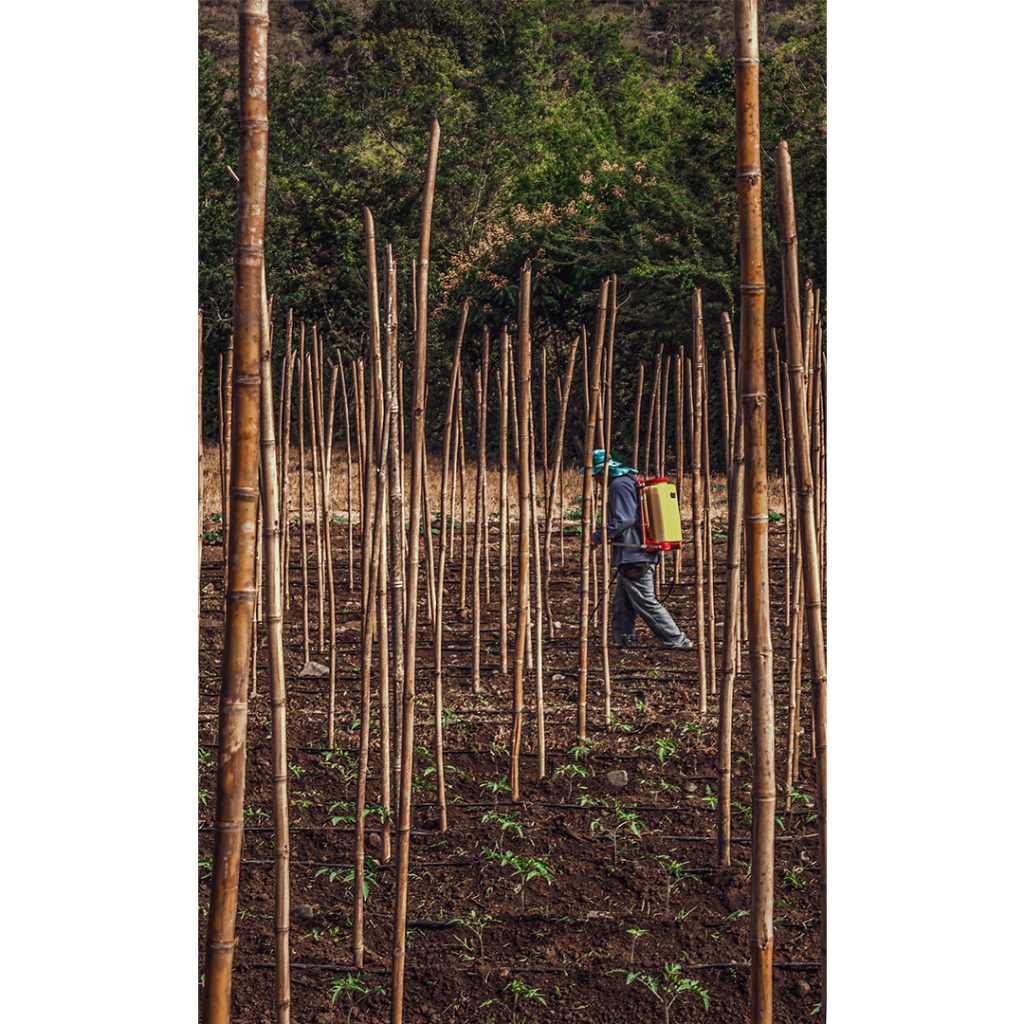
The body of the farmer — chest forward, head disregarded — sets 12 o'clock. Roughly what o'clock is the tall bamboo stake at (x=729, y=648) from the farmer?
The tall bamboo stake is roughly at 9 o'clock from the farmer.

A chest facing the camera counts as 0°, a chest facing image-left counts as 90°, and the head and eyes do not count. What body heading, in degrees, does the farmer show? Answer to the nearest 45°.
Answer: approximately 90°

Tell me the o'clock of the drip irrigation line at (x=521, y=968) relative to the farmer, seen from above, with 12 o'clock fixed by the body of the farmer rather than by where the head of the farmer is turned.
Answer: The drip irrigation line is roughly at 9 o'clock from the farmer.

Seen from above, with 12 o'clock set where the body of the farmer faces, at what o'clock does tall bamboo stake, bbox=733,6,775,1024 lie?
The tall bamboo stake is roughly at 9 o'clock from the farmer.

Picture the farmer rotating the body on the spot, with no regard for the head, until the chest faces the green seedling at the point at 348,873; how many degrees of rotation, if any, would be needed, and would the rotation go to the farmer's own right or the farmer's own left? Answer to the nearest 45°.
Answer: approximately 90° to the farmer's own left

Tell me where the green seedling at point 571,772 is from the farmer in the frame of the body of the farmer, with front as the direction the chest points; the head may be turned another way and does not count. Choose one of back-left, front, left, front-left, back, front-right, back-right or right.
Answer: left

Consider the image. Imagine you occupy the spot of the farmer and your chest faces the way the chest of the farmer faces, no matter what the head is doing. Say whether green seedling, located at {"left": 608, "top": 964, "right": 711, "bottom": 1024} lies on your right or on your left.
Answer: on your left

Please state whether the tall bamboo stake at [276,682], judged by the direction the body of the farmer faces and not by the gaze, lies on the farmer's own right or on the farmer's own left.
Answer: on the farmer's own left

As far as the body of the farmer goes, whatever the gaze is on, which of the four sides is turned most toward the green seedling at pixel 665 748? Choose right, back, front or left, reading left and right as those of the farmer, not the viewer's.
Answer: left

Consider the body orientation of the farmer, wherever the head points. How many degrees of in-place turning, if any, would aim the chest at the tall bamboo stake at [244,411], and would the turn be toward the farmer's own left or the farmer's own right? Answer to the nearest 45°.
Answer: approximately 90° to the farmer's own left

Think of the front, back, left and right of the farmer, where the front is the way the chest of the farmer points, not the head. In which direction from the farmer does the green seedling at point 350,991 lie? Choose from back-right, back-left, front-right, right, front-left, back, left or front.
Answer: left
